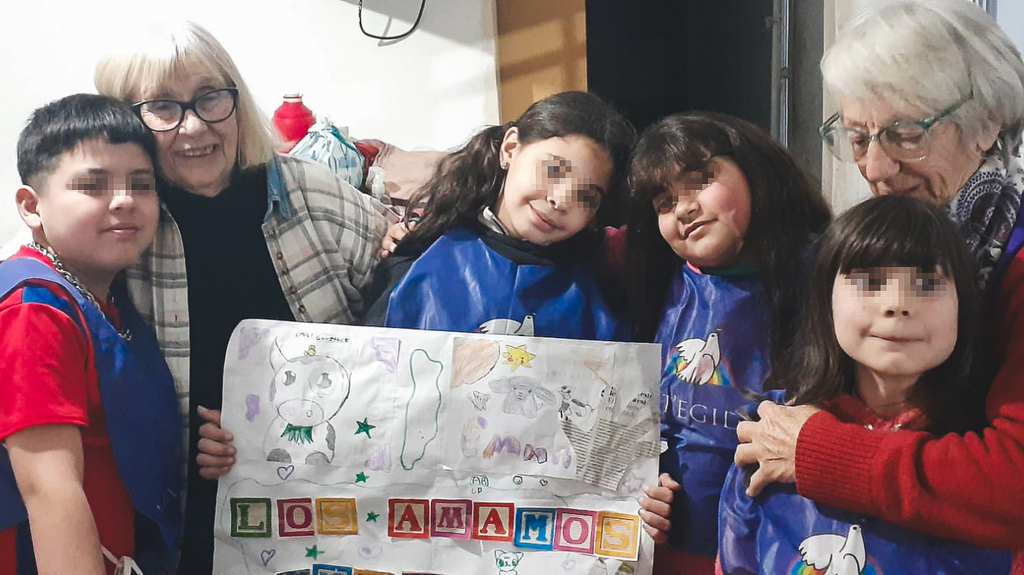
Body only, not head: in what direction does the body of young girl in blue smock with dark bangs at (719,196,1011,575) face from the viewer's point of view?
toward the camera

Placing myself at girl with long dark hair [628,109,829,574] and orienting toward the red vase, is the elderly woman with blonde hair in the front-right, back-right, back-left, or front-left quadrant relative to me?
front-left

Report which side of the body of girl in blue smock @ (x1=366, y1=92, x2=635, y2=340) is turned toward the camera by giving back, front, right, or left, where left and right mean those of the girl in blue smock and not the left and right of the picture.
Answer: front

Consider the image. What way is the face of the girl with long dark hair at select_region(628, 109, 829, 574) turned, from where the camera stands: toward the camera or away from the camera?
toward the camera

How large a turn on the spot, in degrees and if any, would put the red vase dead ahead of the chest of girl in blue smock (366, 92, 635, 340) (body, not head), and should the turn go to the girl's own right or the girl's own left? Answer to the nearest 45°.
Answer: approximately 135° to the girl's own right

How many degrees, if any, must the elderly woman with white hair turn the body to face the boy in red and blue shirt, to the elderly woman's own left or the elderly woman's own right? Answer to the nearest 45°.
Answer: approximately 45° to the elderly woman's own right

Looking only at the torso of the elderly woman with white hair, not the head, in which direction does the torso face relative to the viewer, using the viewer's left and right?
facing the viewer and to the left of the viewer

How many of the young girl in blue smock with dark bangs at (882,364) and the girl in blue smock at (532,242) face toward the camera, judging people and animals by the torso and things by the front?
2

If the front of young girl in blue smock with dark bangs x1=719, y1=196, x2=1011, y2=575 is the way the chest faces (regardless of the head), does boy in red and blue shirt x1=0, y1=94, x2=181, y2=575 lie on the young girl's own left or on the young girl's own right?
on the young girl's own right
